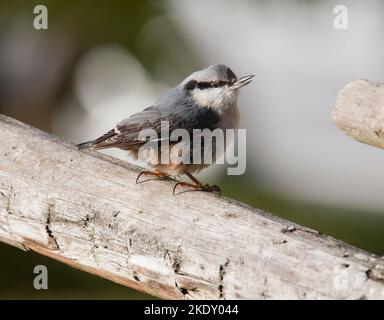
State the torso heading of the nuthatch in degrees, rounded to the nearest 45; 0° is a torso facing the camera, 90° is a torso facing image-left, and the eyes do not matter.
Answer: approximately 270°

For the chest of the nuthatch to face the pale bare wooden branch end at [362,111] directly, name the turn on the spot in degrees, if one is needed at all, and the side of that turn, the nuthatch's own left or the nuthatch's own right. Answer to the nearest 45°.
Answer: approximately 45° to the nuthatch's own right
